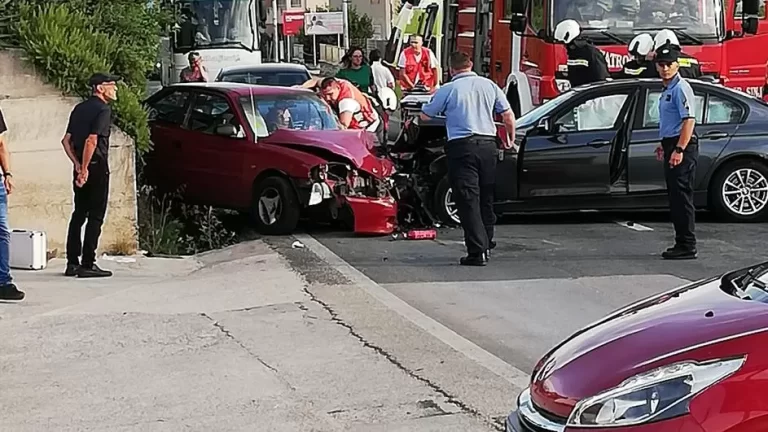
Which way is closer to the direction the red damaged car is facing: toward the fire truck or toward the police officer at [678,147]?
the police officer

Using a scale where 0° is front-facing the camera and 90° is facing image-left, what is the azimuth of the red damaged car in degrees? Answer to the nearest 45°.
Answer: approximately 315°

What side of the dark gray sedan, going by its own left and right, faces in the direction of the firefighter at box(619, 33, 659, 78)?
right

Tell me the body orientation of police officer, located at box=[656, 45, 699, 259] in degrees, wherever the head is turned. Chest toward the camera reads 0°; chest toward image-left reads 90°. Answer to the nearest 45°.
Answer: approximately 45°

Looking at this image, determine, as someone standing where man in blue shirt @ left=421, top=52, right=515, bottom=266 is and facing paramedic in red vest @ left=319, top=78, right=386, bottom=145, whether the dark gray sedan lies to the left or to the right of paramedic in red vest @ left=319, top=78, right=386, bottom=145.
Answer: right

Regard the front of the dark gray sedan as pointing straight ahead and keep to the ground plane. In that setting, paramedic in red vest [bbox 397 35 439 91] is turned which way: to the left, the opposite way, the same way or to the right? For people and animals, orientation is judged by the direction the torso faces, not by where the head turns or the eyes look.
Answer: to the left

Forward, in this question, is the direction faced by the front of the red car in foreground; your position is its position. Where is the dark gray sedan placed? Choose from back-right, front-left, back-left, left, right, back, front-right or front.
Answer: back-right

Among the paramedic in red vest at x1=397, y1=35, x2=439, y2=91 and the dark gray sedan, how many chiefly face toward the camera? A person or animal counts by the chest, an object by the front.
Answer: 1

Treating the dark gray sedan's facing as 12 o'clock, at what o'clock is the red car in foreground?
The red car in foreground is roughly at 9 o'clock from the dark gray sedan.

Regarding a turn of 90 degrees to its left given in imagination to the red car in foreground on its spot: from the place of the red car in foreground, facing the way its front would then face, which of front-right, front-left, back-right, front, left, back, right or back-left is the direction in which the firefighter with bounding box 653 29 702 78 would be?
back-left

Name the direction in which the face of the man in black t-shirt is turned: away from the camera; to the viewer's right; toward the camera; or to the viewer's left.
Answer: to the viewer's right

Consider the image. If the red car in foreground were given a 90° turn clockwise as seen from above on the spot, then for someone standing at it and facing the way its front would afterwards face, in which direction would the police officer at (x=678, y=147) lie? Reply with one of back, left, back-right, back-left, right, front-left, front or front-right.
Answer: front-right

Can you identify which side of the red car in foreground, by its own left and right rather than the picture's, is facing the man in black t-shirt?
right
